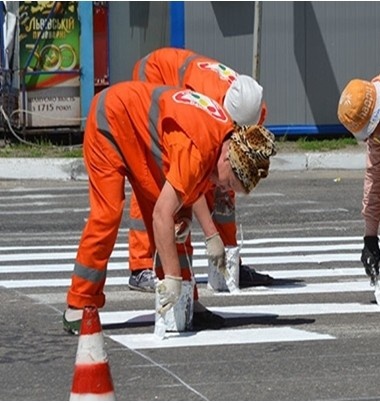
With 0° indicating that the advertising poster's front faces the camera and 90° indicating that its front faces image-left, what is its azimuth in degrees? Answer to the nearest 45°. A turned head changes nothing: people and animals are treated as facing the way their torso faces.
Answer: approximately 0°

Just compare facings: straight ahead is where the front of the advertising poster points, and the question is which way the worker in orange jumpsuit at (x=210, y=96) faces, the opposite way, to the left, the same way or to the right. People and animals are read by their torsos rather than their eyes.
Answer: to the left

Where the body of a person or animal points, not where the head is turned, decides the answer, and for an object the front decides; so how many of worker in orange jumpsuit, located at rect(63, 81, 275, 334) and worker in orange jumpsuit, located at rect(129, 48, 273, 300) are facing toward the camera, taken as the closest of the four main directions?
0

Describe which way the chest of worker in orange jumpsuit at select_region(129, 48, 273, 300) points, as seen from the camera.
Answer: to the viewer's right

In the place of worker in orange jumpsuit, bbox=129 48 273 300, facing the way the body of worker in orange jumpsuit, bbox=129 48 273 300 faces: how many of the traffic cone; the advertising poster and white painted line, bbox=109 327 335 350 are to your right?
2

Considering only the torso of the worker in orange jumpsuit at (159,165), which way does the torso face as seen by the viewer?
to the viewer's right

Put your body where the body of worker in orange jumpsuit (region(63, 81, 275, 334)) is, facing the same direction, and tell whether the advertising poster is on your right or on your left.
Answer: on your left

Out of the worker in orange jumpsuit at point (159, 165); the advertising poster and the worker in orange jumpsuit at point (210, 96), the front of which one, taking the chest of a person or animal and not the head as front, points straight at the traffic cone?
the advertising poster

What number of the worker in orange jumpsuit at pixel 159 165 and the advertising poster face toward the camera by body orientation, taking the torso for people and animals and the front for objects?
1

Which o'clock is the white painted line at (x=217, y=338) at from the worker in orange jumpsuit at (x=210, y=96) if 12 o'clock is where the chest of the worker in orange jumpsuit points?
The white painted line is roughly at 3 o'clock from the worker in orange jumpsuit.

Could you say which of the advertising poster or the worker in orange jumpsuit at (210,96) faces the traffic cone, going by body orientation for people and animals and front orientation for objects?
the advertising poster

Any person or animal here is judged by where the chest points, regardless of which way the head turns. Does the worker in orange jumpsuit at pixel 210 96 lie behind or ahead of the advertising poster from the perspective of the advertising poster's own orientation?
ahead
